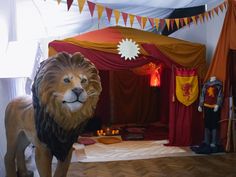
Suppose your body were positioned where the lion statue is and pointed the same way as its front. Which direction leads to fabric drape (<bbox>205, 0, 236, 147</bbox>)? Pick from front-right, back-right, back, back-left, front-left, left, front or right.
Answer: left

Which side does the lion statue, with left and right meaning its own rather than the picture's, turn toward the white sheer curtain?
back

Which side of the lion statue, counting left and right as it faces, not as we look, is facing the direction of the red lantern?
left

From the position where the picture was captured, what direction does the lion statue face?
facing the viewer and to the right of the viewer

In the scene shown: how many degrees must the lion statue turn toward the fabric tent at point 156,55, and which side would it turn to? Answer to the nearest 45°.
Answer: approximately 90° to its left
